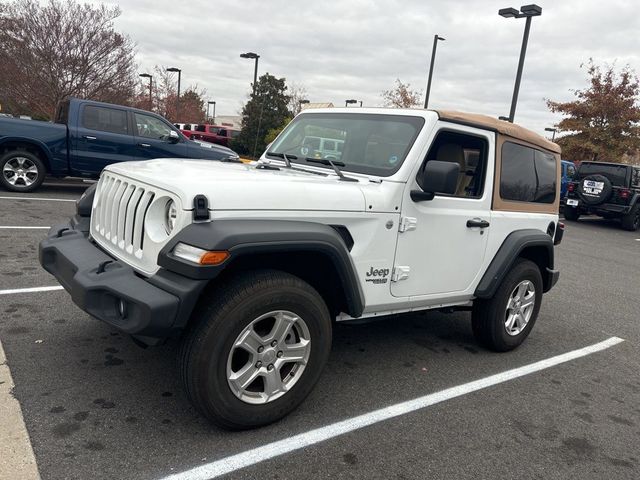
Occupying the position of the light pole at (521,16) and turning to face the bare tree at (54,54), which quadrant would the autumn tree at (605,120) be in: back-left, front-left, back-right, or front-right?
back-right

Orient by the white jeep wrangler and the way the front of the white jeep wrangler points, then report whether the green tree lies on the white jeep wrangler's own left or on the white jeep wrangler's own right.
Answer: on the white jeep wrangler's own right

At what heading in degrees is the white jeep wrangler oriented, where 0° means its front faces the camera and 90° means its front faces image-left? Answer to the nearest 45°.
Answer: approximately 45°

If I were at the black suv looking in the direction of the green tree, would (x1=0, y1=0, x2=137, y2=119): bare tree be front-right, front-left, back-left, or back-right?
front-left

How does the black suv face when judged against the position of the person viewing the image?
facing away from the viewer and to the right of the viewer

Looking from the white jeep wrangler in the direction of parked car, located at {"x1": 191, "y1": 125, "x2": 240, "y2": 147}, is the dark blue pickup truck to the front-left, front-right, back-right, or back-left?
front-left

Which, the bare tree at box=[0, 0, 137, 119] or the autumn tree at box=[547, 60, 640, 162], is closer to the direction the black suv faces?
the autumn tree

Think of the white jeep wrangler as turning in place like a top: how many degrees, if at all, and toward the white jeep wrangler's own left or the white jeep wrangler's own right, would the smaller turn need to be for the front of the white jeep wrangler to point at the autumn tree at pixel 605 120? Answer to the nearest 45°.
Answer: approximately 180°

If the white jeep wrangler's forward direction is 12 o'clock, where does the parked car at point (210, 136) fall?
The parked car is roughly at 4 o'clock from the white jeep wrangler.

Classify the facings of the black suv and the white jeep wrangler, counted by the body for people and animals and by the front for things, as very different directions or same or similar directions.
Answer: very different directions

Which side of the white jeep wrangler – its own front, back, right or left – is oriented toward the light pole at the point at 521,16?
back

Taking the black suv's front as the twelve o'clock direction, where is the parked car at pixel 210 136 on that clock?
The parked car is roughly at 8 o'clock from the black suv.

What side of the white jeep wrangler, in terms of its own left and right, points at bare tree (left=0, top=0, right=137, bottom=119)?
right

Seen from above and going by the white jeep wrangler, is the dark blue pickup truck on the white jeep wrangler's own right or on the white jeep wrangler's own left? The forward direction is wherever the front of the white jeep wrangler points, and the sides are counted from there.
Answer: on the white jeep wrangler's own right
